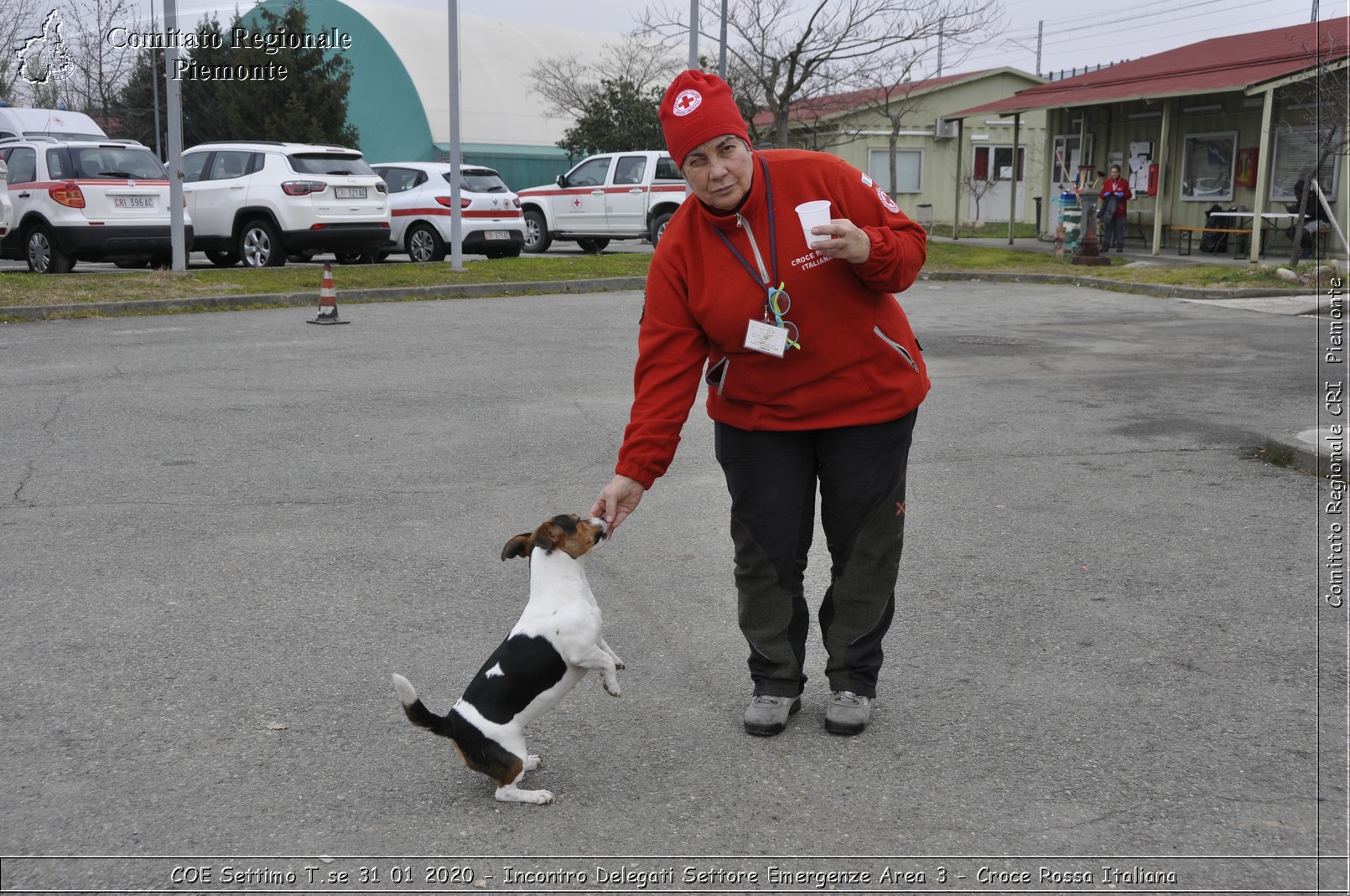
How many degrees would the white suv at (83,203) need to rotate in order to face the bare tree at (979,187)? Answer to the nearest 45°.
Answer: approximately 90° to its right

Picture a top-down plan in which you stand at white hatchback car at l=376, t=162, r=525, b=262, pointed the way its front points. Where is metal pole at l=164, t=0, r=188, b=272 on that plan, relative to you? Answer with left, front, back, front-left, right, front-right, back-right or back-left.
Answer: left

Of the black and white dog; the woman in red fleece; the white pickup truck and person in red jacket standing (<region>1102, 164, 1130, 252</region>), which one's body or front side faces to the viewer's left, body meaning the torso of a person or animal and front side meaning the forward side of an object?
the white pickup truck

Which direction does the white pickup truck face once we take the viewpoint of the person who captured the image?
facing to the left of the viewer

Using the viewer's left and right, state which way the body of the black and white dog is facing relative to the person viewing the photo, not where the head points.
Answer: facing to the right of the viewer

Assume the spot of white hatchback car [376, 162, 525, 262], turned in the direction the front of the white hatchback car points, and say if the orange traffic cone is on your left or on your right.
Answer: on your left

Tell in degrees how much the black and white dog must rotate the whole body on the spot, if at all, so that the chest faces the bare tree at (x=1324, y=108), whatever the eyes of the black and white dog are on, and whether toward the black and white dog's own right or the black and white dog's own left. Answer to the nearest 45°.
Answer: approximately 45° to the black and white dog's own left

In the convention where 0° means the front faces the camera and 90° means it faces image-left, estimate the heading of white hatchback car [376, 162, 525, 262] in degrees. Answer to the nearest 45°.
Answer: approximately 135°

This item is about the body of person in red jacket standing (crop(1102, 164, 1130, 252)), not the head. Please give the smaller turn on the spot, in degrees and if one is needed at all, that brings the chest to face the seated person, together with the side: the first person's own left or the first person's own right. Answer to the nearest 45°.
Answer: approximately 45° to the first person's own left

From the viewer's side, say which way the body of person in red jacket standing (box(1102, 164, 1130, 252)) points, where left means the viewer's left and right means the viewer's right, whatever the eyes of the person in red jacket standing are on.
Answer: facing the viewer

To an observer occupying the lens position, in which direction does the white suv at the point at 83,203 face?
facing away from the viewer and to the left of the viewer
